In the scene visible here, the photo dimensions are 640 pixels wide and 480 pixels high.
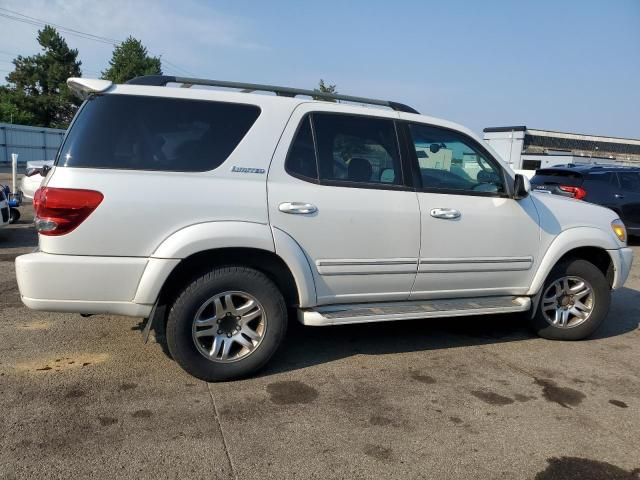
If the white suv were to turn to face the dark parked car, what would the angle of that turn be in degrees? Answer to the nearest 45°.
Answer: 0° — it already faces it

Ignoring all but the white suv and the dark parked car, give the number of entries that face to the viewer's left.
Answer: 0

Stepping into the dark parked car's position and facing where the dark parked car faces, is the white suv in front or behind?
behind

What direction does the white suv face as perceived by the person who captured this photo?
facing away from the viewer and to the right of the viewer

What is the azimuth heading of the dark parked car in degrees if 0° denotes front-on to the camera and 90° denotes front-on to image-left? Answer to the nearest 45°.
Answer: approximately 225°
